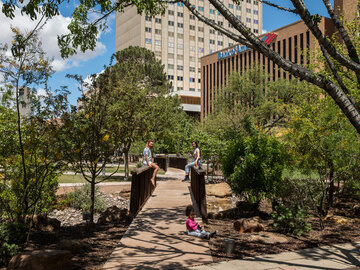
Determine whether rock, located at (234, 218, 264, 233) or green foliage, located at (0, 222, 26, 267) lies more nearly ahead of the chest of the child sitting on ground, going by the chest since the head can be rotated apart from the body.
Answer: the rock

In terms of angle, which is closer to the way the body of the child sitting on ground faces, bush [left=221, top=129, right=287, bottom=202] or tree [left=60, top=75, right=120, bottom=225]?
the bush

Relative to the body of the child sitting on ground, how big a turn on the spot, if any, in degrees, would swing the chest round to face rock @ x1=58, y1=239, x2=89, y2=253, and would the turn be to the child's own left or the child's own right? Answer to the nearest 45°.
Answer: approximately 135° to the child's own right

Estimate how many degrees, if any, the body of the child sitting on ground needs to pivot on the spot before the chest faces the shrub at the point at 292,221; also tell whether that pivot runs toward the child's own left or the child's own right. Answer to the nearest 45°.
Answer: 0° — they already face it

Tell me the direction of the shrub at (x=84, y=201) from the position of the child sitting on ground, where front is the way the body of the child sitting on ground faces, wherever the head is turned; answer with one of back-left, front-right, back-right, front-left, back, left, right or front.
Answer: back-left

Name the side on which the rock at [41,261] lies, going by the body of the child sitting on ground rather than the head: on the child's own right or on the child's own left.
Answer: on the child's own right

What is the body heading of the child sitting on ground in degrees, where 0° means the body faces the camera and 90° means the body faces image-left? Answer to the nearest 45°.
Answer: approximately 270°

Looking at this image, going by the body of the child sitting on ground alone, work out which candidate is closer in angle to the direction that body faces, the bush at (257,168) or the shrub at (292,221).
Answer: the shrub

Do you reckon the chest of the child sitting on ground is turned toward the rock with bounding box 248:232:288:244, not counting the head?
yes

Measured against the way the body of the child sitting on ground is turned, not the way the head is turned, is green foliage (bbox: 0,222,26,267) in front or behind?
behind

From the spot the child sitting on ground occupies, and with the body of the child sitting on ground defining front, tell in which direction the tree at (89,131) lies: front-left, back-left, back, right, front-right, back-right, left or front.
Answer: back
